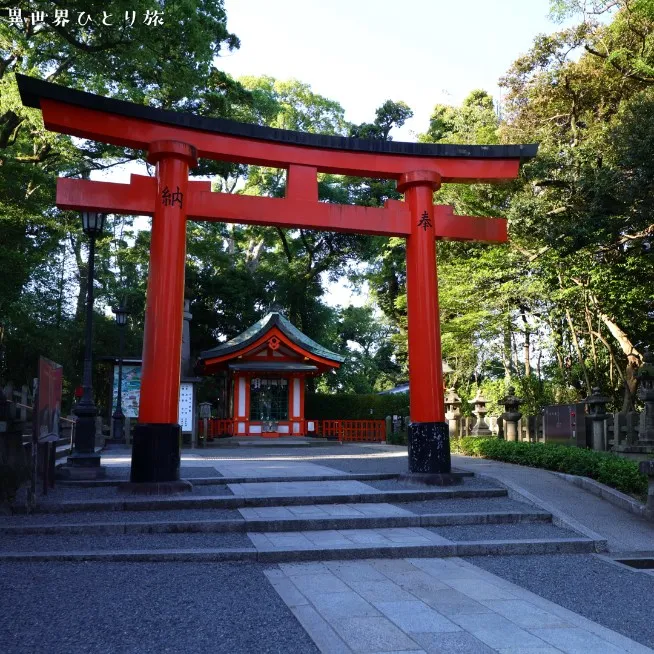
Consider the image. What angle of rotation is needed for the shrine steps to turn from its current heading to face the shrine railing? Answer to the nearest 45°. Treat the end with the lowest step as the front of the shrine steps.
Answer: approximately 180°

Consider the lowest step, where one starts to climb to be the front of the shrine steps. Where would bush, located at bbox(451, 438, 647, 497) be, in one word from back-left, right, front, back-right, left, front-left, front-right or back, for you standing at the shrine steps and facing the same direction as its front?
back-left

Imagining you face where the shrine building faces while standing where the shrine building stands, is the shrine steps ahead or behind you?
ahead

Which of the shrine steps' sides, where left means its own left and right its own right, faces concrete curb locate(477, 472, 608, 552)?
left

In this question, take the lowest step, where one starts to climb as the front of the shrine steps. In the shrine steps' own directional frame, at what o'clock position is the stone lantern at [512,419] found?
The stone lantern is roughly at 7 o'clock from the shrine steps.

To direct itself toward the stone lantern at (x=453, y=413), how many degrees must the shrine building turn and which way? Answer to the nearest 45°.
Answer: approximately 45° to its left

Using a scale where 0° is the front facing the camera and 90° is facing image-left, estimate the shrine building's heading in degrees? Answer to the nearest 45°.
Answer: approximately 0°

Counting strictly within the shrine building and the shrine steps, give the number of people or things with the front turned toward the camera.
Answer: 2

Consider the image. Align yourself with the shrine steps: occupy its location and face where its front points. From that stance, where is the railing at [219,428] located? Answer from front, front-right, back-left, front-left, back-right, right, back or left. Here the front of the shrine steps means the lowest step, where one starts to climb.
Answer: back

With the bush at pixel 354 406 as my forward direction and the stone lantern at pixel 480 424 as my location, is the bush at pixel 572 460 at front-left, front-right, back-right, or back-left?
back-left

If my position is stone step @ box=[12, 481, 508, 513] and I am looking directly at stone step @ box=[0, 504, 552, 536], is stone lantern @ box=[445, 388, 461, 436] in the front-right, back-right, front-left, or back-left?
back-left
